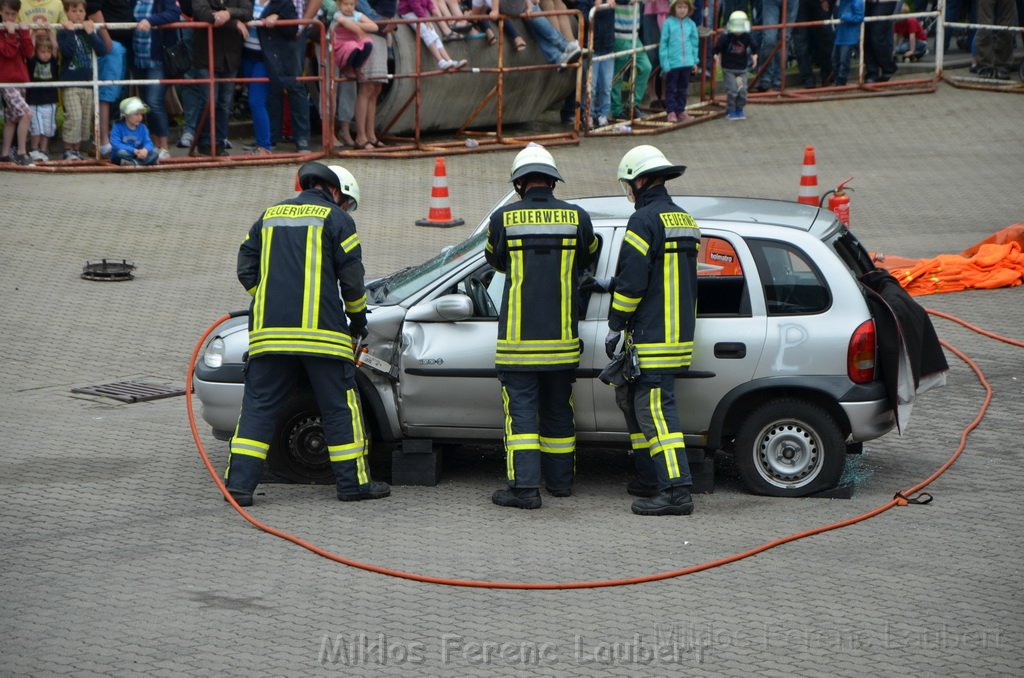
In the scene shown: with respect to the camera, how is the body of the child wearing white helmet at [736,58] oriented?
toward the camera

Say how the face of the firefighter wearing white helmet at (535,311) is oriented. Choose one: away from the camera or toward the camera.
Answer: away from the camera

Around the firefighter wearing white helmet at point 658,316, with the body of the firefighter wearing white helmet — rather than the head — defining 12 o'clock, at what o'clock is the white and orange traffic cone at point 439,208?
The white and orange traffic cone is roughly at 1 o'clock from the firefighter wearing white helmet.

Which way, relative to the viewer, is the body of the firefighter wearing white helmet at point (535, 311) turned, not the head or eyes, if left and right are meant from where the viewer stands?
facing away from the viewer

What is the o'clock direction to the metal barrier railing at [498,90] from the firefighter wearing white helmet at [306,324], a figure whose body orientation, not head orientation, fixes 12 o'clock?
The metal barrier railing is roughly at 11 o'clock from the firefighter wearing white helmet.

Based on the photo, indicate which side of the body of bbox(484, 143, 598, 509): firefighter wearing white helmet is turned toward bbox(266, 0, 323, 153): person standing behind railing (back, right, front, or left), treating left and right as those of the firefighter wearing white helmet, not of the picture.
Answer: front

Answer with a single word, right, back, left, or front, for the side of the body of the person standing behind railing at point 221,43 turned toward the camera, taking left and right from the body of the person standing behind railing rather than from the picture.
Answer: front

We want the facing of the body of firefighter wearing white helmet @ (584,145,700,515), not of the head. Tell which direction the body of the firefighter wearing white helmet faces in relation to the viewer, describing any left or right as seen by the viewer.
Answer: facing away from the viewer and to the left of the viewer

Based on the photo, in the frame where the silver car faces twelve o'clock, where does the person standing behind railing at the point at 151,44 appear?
The person standing behind railing is roughly at 2 o'clock from the silver car.

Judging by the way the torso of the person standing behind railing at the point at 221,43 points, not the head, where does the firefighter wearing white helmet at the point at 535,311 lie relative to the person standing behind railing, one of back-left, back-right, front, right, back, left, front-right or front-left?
front

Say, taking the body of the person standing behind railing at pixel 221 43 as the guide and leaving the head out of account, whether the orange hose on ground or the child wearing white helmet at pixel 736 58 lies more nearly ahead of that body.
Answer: the orange hose on ground

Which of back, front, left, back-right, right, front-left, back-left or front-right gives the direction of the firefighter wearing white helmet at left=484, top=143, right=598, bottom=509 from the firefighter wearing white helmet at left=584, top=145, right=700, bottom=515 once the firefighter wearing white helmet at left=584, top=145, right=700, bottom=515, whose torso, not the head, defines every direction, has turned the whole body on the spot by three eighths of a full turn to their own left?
right

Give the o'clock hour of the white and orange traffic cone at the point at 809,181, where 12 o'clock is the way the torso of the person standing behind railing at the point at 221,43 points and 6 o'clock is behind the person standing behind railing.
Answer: The white and orange traffic cone is roughly at 10 o'clock from the person standing behind railing.

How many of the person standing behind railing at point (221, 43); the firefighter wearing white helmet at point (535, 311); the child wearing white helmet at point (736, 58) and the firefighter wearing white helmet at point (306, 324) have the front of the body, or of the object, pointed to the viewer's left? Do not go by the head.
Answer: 0

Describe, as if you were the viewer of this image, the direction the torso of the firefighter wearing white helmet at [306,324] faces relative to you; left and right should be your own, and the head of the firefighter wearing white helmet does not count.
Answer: facing away from the viewer and to the right of the viewer

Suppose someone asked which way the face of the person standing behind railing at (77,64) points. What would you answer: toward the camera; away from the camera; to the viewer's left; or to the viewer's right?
toward the camera

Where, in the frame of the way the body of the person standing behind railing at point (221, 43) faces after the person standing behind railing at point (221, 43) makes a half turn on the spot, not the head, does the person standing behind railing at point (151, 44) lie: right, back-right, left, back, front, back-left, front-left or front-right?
left

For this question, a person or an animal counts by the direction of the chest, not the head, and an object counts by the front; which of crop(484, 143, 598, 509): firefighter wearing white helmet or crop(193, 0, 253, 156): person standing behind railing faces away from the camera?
the firefighter wearing white helmet

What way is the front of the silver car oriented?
to the viewer's left
